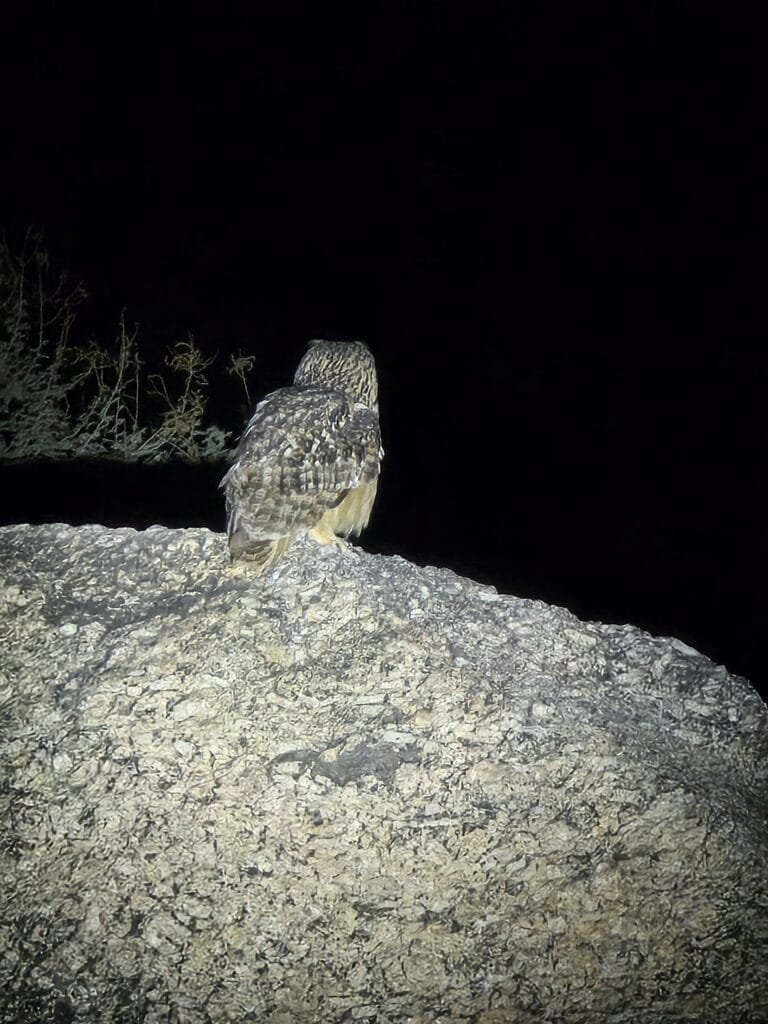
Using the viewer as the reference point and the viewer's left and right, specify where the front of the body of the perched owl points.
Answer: facing away from the viewer and to the right of the viewer

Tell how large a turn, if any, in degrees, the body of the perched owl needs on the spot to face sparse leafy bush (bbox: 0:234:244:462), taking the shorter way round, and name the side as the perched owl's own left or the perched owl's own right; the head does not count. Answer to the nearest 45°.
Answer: approximately 90° to the perched owl's own left
